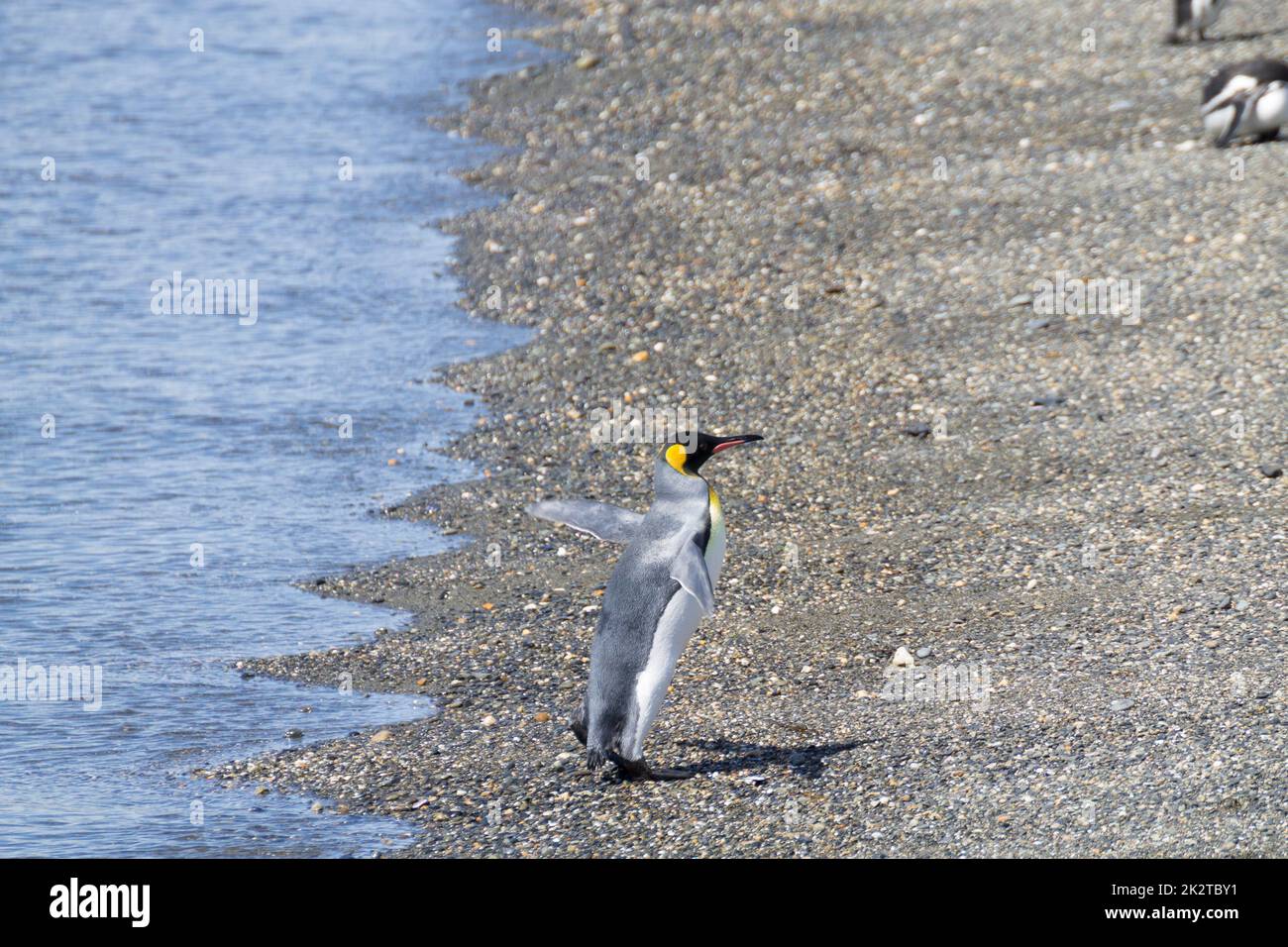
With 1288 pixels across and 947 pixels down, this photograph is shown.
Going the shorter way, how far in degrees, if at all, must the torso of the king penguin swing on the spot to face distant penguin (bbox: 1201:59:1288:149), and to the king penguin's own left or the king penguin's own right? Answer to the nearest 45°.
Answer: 0° — it already faces it

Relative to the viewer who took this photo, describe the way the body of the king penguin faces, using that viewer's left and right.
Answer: facing away from the viewer and to the right of the viewer

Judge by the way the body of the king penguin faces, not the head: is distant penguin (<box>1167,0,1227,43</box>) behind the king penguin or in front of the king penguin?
in front

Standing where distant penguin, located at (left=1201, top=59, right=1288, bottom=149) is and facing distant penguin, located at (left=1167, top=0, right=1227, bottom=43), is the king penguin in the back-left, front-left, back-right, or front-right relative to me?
back-left
